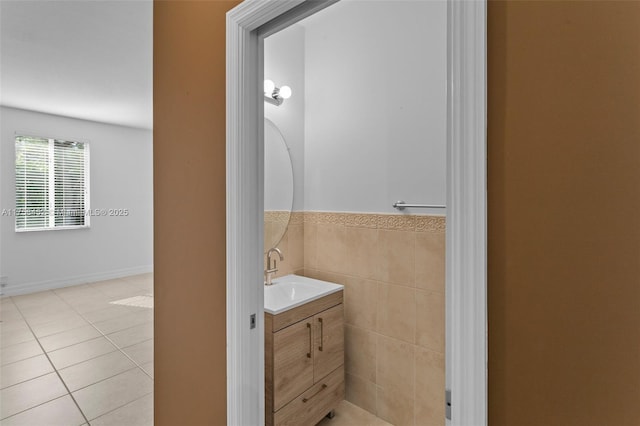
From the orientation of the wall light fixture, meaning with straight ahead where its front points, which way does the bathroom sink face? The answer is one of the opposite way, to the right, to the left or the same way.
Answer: the same way

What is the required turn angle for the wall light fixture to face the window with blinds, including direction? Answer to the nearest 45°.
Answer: approximately 180°

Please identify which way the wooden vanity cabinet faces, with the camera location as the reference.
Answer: facing the viewer and to the right of the viewer

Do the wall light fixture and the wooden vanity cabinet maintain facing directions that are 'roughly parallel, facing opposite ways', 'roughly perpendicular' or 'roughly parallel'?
roughly parallel

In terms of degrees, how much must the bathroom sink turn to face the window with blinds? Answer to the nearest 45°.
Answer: approximately 180°

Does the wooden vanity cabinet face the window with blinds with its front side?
no
